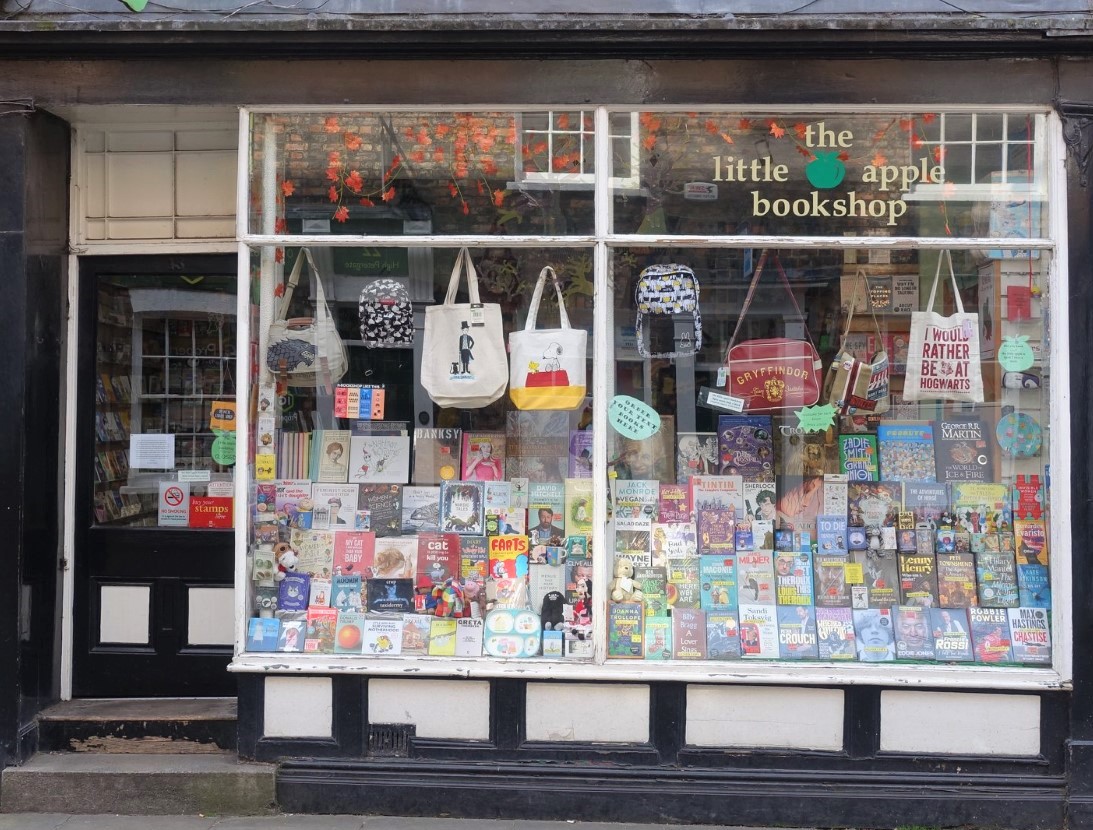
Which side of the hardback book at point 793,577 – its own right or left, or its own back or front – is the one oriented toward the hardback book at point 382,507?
right

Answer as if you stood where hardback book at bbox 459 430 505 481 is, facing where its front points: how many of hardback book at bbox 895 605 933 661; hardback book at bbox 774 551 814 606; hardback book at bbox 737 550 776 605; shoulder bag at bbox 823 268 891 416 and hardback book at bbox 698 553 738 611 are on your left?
5

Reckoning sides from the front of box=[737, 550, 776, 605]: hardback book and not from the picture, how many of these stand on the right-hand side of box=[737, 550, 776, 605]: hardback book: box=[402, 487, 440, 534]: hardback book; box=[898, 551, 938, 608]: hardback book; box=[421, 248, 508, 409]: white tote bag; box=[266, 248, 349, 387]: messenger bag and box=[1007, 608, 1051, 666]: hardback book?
3

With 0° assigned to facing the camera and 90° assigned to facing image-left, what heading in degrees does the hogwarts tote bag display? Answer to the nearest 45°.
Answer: approximately 0°
